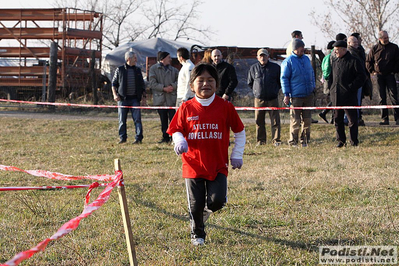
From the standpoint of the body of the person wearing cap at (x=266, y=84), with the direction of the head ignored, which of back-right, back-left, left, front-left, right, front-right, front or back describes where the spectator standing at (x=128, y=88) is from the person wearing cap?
right

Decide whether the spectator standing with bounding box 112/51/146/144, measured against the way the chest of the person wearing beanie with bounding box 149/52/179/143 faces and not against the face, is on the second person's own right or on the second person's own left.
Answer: on the second person's own right

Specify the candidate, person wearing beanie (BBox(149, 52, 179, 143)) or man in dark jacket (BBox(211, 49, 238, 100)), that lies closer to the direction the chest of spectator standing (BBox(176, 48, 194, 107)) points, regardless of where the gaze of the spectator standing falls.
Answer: the person wearing beanie

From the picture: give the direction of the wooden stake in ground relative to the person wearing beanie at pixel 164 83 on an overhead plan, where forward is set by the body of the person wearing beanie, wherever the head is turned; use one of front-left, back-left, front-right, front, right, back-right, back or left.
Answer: front-right

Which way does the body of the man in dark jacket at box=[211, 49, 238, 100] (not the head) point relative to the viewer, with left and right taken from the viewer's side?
facing the viewer and to the left of the viewer

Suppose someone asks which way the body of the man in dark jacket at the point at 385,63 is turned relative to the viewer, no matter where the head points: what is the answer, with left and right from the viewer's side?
facing the viewer

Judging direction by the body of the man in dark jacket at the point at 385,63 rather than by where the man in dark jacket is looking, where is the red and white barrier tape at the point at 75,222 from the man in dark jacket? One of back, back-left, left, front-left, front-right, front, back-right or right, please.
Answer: front

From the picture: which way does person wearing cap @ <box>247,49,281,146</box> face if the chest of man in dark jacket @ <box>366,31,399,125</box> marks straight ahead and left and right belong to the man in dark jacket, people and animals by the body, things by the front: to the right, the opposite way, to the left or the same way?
the same way

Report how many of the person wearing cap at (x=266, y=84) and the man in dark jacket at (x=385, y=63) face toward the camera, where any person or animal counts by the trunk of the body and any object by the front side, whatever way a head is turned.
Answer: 2

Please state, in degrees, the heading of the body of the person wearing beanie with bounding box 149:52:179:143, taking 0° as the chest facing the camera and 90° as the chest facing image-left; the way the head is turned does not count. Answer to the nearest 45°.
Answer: approximately 315°

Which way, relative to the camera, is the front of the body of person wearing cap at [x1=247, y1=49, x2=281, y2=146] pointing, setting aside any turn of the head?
toward the camera
